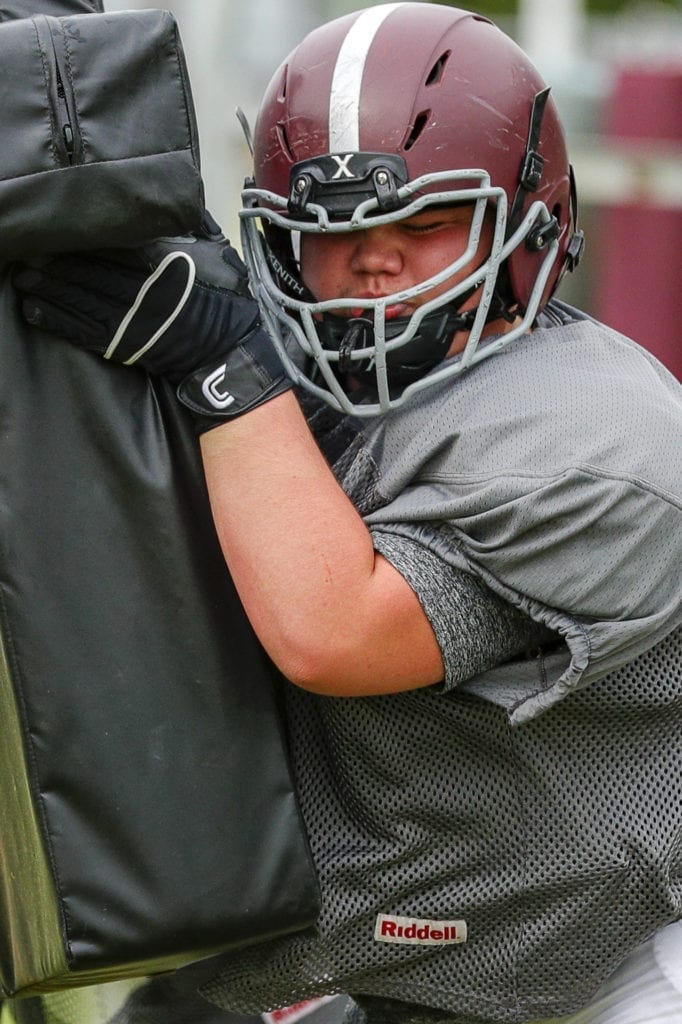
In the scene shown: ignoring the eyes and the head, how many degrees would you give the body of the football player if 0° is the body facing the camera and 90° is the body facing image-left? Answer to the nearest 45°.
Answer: approximately 45°

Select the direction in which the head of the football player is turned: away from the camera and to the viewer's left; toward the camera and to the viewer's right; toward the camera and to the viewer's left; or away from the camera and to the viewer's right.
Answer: toward the camera and to the viewer's left

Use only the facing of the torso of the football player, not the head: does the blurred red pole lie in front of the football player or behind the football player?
behind
